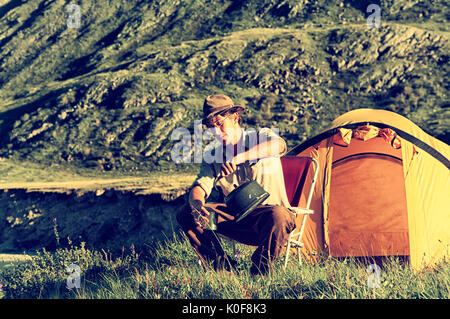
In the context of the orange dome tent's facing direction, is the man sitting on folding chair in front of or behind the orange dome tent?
in front

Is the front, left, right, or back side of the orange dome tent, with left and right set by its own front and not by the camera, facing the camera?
front
